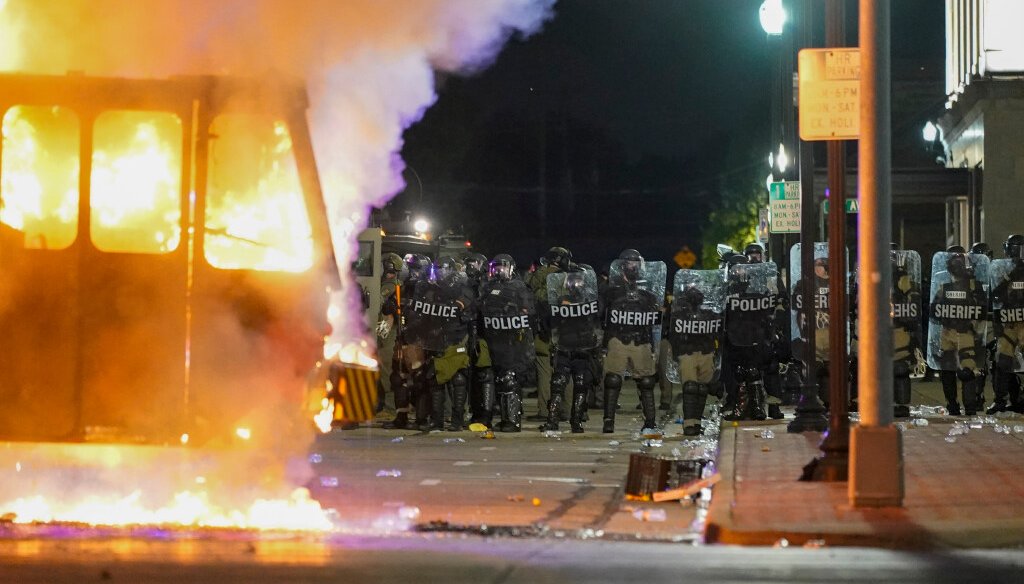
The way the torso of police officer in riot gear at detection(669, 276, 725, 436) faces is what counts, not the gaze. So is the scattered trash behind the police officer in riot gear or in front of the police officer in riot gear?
in front

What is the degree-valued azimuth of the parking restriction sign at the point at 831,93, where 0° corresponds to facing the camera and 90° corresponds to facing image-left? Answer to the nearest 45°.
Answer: approximately 0°

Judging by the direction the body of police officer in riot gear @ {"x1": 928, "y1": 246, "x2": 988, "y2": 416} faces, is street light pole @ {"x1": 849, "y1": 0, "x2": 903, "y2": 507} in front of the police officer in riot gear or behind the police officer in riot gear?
in front
